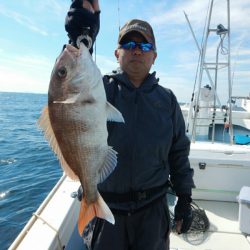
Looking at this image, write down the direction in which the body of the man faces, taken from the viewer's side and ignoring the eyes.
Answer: toward the camera
